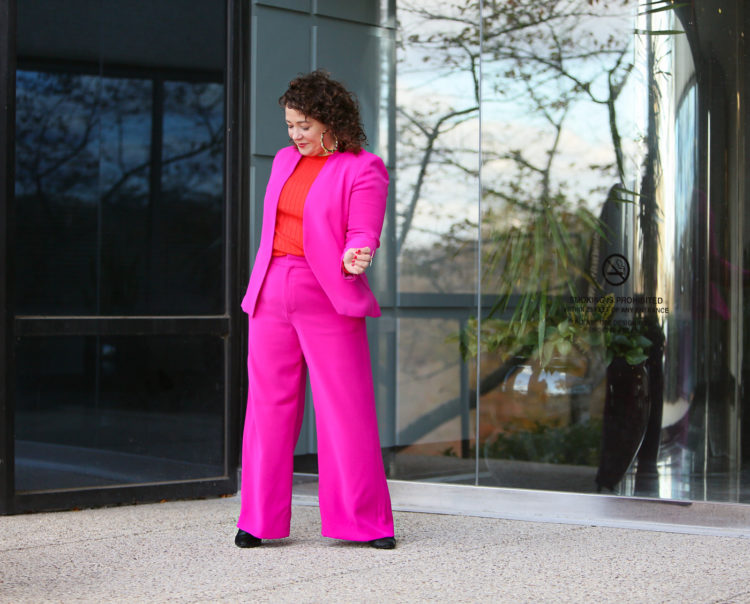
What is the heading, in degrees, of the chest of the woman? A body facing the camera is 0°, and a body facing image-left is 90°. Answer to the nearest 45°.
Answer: approximately 45°

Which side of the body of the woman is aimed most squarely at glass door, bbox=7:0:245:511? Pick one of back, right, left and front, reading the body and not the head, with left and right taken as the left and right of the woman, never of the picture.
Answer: right
